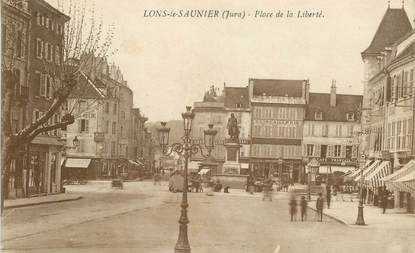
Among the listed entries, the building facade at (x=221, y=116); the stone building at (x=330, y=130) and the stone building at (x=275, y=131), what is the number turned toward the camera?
3

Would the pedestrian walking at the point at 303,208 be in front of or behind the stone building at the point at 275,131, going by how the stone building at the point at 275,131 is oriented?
in front

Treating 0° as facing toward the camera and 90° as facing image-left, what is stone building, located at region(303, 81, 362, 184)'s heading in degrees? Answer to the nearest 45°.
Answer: approximately 0°

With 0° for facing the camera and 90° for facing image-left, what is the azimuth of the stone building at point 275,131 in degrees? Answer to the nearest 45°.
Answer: approximately 0°

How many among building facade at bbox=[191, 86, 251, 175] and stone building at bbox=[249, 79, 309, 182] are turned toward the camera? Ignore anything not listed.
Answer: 2

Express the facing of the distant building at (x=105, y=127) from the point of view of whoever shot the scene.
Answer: facing the viewer and to the right of the viewer
